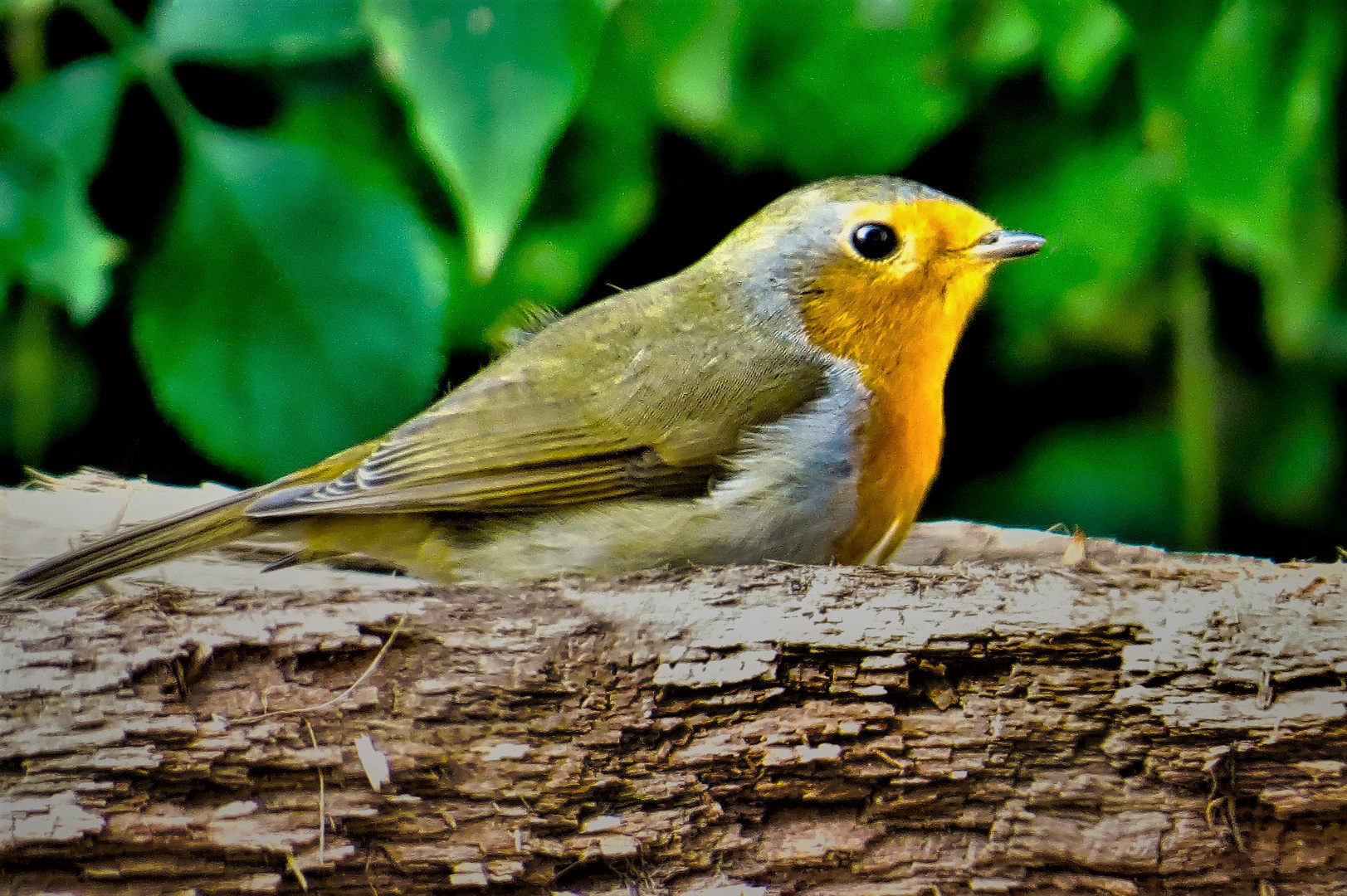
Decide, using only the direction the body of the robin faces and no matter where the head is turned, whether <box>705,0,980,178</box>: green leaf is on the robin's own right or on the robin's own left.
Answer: on the robin's own left

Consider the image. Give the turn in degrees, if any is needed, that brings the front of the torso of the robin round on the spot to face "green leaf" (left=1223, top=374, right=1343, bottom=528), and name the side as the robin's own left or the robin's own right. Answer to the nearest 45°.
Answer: approximately 45° to the robin's own left

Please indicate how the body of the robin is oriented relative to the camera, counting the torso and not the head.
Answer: to the viewer's right

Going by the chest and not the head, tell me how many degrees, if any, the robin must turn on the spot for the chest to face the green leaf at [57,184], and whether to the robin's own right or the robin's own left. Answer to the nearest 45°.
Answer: approximately 135° to the robin's own left

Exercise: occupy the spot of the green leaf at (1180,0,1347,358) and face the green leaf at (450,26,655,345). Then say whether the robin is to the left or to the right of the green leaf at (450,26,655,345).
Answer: left

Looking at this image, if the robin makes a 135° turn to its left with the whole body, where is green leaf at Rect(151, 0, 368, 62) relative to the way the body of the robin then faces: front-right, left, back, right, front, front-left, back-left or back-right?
front
